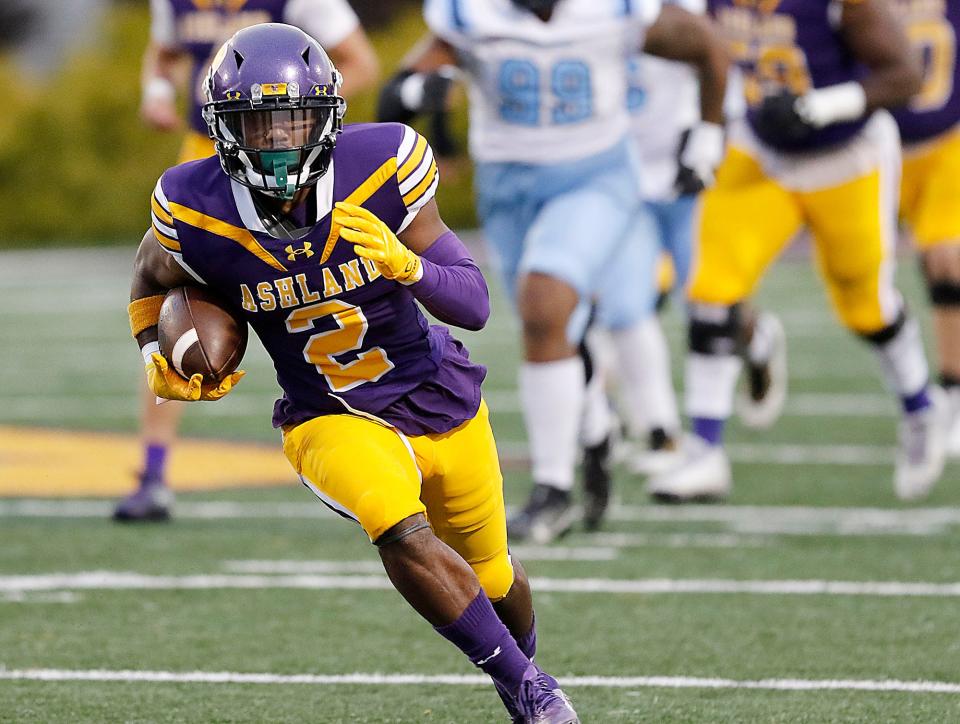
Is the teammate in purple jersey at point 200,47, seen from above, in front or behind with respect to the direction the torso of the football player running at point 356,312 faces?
behind

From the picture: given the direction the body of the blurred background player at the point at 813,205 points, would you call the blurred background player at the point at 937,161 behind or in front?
behind

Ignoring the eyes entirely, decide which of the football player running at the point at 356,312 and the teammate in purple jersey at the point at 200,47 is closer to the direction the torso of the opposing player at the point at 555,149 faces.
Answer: the football player running

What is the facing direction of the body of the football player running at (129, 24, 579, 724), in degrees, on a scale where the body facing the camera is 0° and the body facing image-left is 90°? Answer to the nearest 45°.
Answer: approximately 0°
